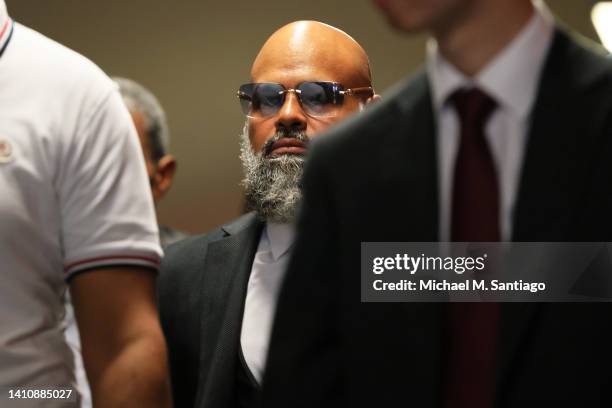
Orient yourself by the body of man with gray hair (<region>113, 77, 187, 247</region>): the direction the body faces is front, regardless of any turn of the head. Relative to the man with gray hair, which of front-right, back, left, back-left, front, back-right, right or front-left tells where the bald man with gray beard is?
front-left

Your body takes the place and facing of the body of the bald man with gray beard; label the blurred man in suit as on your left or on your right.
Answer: on your left

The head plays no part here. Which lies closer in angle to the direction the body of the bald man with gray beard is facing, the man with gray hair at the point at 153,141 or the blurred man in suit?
the blurred man in suit
